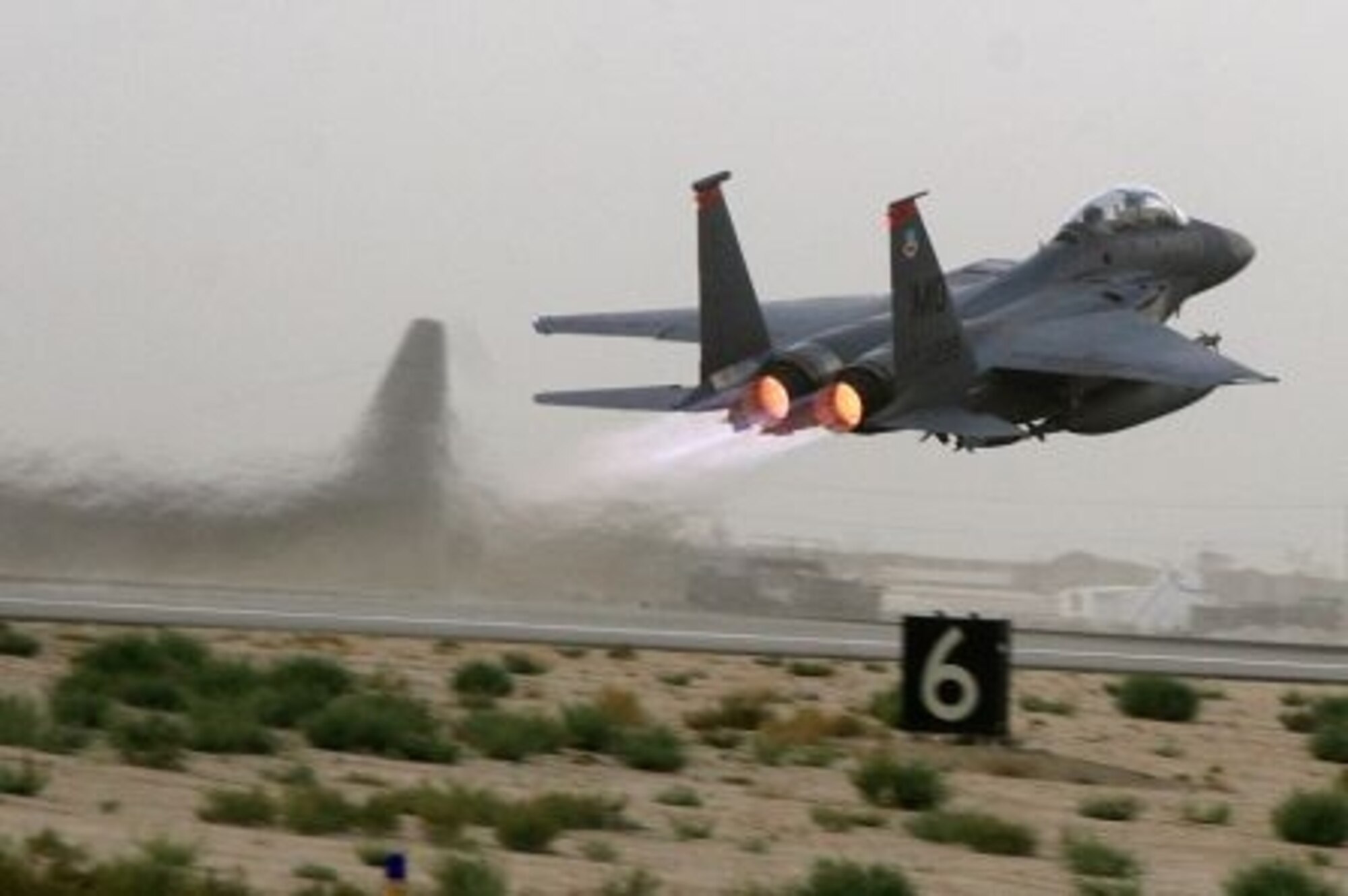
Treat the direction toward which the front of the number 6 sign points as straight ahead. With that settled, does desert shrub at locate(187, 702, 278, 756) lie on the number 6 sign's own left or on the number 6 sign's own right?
on the number 6 sign's own right

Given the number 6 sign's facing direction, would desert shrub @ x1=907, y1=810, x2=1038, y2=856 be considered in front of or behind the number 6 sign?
in front

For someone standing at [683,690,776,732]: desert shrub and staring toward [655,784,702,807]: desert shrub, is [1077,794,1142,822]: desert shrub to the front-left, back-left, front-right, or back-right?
front-left

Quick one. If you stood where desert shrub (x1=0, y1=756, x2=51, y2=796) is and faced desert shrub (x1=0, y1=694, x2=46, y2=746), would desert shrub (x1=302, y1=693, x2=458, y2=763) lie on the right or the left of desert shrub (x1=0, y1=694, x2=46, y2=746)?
right

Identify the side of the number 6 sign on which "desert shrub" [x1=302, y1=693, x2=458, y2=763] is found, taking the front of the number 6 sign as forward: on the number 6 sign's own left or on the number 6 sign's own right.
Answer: on the number 6 sign's own right

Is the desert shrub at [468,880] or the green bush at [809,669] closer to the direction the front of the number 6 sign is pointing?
the desert shrub

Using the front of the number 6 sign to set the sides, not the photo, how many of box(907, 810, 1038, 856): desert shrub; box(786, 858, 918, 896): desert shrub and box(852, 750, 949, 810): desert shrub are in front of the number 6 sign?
3

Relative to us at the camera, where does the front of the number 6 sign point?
facing the viewer

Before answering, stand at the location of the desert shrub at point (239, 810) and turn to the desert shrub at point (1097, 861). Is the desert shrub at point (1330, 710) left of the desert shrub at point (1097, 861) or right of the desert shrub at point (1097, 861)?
left

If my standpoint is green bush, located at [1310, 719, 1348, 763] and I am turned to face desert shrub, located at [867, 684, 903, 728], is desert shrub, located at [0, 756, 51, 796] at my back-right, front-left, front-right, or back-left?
front-left

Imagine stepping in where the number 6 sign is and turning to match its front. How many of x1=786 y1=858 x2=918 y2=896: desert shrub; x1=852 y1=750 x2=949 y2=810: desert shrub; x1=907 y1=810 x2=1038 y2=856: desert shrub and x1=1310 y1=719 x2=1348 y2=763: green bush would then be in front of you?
3

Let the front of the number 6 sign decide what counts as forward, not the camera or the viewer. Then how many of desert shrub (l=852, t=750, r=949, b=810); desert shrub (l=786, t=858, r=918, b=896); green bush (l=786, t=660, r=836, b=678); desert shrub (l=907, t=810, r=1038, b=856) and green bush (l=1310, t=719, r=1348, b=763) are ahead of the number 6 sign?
3

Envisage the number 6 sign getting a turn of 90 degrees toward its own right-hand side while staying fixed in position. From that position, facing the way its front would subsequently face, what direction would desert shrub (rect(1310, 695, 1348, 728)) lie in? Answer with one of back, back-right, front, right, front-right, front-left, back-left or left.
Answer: back-right

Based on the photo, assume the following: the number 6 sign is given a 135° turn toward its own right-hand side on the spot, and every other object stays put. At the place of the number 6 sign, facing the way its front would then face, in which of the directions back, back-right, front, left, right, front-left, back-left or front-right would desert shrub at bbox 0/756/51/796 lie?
left
